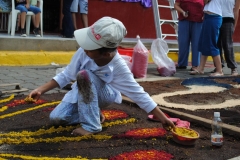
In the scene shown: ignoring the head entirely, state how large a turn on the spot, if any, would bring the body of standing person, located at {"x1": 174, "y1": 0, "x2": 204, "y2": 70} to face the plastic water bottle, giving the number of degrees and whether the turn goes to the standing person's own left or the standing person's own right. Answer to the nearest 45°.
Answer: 0° — they already face it

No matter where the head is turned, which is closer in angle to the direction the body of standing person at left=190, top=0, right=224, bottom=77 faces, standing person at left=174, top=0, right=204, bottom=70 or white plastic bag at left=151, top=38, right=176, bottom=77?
the white plastic bag

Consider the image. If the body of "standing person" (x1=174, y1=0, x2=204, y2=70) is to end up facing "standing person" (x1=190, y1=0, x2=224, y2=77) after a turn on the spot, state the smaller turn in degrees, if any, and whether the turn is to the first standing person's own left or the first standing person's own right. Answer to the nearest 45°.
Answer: approximately 45° to the first standing person's own left

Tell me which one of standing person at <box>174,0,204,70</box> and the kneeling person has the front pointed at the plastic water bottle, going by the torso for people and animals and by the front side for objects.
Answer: the standing person

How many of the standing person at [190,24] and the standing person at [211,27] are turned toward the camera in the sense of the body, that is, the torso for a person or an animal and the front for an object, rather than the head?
1

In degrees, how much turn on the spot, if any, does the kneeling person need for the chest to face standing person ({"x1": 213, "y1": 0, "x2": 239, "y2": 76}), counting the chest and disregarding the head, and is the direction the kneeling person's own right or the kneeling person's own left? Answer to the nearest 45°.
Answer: approximately 180°

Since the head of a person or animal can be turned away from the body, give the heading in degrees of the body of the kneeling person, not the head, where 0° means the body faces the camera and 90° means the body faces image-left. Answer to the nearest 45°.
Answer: approximately 45°

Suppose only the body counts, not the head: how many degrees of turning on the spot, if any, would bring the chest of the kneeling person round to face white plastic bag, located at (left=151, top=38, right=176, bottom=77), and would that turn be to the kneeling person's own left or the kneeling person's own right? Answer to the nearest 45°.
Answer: approximately 135° to the kneeling person's own right

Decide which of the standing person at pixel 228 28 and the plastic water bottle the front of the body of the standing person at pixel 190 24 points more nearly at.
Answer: the plastic water bottle
